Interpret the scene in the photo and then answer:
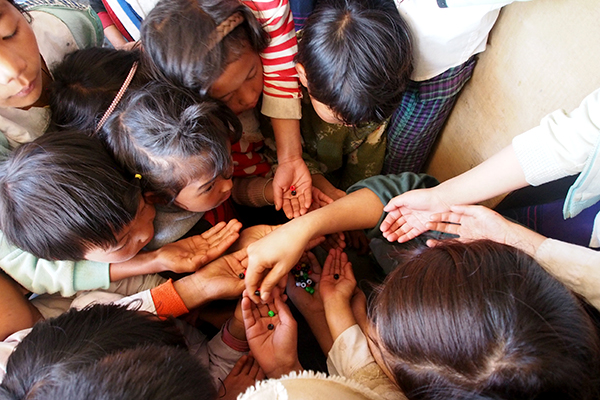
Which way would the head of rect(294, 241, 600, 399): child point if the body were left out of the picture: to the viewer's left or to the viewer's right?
to the viewer's left

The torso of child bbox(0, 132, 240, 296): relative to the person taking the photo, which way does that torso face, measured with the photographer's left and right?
facing to the right of the viewer

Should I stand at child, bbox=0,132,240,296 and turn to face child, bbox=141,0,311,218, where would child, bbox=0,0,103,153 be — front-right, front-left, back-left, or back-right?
front-left

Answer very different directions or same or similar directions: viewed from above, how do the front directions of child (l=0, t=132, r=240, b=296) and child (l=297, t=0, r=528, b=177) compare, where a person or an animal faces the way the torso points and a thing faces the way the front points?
very different directions

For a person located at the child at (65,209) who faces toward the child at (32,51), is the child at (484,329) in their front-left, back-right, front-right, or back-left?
back-right

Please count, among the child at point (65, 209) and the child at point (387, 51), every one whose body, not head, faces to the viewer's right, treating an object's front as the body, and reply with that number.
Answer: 1
